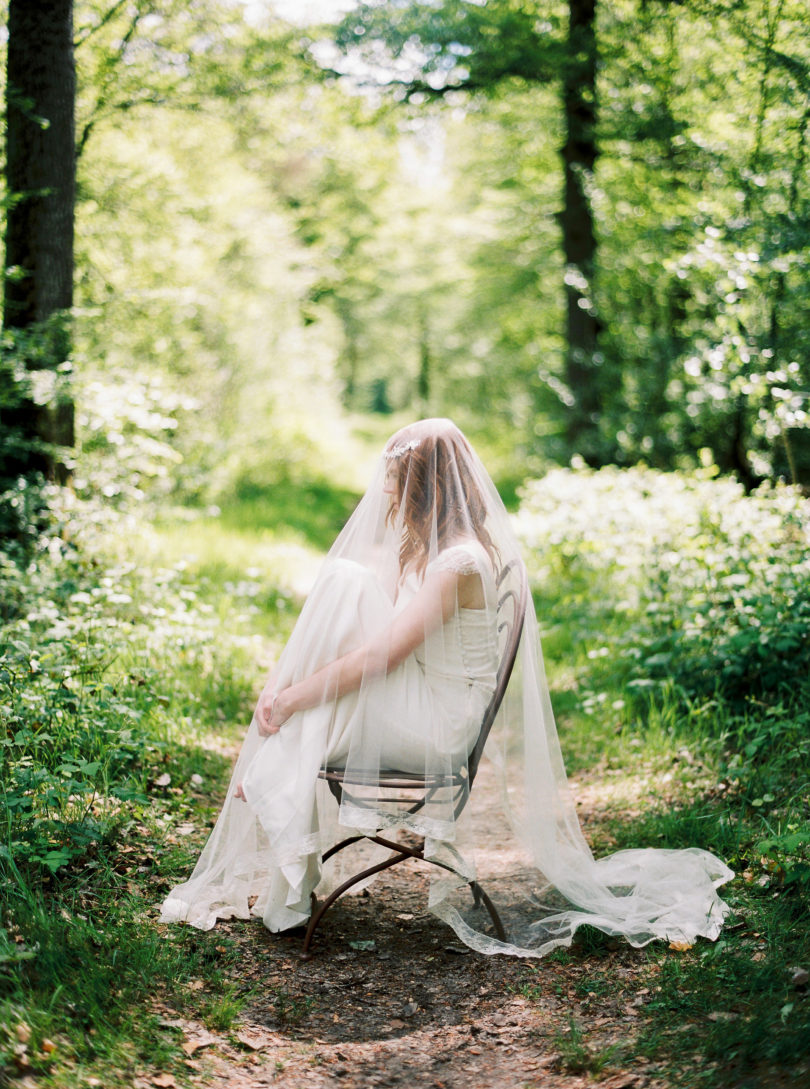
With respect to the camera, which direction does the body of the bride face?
to the viewer's left

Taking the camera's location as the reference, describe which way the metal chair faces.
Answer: facing to the left of the viewer

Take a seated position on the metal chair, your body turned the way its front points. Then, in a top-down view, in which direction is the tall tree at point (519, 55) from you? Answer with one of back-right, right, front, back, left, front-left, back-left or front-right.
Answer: right

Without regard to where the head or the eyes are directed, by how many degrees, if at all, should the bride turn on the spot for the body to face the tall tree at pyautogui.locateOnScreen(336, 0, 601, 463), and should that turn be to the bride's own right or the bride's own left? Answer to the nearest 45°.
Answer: approximately 90° to the bride's own right
